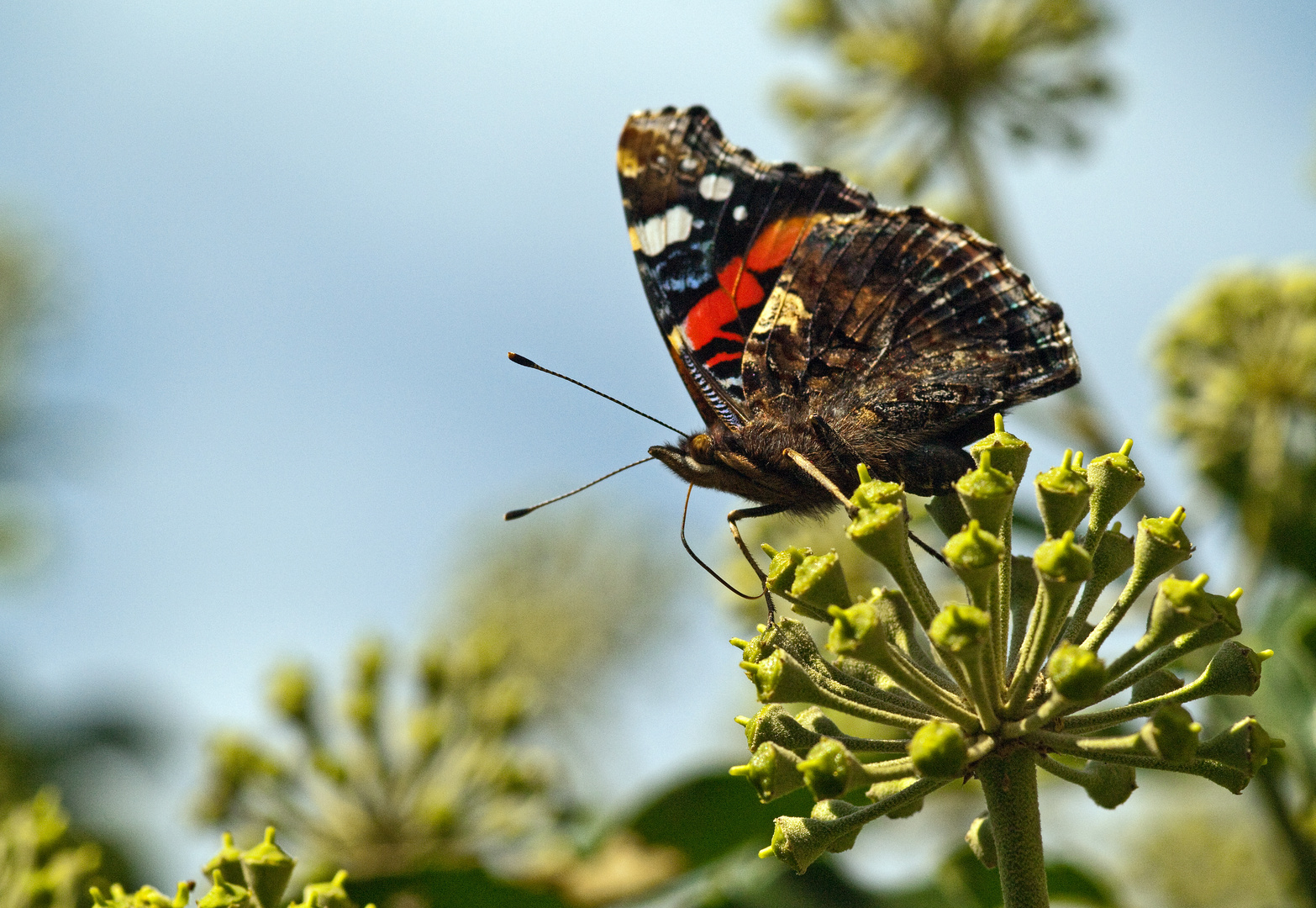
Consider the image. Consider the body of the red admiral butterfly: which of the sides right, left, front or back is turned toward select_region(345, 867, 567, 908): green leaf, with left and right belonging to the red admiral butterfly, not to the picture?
front

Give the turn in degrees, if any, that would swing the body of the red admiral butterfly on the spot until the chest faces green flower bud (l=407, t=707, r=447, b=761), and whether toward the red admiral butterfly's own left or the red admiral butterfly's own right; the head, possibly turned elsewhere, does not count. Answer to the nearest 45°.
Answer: approximately 45° to the red admiral butterfly's own right

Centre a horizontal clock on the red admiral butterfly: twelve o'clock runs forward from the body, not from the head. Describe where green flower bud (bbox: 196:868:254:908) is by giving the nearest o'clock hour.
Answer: The green flower bud is roughly at 11 o'clock from the red admiral butterfly.

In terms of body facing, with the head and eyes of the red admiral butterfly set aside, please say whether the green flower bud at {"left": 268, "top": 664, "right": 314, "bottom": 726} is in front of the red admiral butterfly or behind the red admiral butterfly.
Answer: in front

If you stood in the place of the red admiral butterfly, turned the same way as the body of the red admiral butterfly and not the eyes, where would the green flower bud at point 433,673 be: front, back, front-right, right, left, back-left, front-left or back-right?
front-right

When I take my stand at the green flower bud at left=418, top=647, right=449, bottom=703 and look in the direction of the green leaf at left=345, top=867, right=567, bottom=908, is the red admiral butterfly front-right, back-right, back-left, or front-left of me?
front-left

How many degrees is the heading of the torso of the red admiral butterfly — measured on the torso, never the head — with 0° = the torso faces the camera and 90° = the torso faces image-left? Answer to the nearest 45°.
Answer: approximately 90°

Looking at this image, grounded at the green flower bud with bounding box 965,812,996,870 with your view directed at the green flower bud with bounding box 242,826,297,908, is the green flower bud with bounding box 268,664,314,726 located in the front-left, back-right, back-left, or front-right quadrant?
front-right

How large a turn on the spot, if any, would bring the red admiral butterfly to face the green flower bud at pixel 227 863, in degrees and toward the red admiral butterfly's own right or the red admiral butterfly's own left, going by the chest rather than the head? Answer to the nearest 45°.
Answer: approximately 45° to the red admiral butterfly's own left

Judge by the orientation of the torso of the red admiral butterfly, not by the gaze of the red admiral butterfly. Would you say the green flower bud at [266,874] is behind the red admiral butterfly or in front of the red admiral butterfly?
in front

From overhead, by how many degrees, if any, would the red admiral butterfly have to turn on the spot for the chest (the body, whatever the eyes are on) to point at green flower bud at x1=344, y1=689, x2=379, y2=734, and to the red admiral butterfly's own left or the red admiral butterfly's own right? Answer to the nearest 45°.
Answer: approximately 45° to the red admiral butterfly's own right

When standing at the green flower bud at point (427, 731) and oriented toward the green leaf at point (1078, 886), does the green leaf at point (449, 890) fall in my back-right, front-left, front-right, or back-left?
front-right
